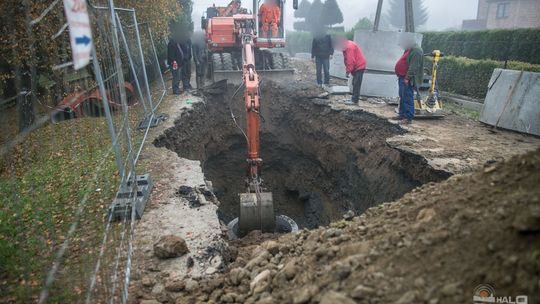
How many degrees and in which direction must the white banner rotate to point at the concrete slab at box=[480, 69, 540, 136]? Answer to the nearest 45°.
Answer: approximately 90° to its left

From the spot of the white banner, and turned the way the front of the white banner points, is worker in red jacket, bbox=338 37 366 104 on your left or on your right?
on your left

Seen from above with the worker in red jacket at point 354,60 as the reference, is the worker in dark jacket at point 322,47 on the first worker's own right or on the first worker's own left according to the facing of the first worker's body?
on the first worker's own right

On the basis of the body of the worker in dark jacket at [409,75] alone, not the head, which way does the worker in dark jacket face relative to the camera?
to the viewer's left

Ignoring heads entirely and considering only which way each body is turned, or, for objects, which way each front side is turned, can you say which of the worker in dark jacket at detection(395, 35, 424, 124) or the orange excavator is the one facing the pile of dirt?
the orange excavator

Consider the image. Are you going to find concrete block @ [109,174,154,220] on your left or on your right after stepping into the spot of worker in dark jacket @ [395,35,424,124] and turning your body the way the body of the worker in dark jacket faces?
on your left

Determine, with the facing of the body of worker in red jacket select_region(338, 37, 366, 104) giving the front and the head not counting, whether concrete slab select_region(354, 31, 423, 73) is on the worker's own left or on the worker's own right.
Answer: on the worker's own right

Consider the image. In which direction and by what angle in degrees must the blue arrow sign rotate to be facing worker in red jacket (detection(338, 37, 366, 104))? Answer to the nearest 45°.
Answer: approximately 135° to its left

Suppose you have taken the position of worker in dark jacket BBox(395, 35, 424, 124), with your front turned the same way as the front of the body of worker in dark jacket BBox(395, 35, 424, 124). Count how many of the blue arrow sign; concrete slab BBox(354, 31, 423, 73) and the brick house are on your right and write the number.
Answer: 2
